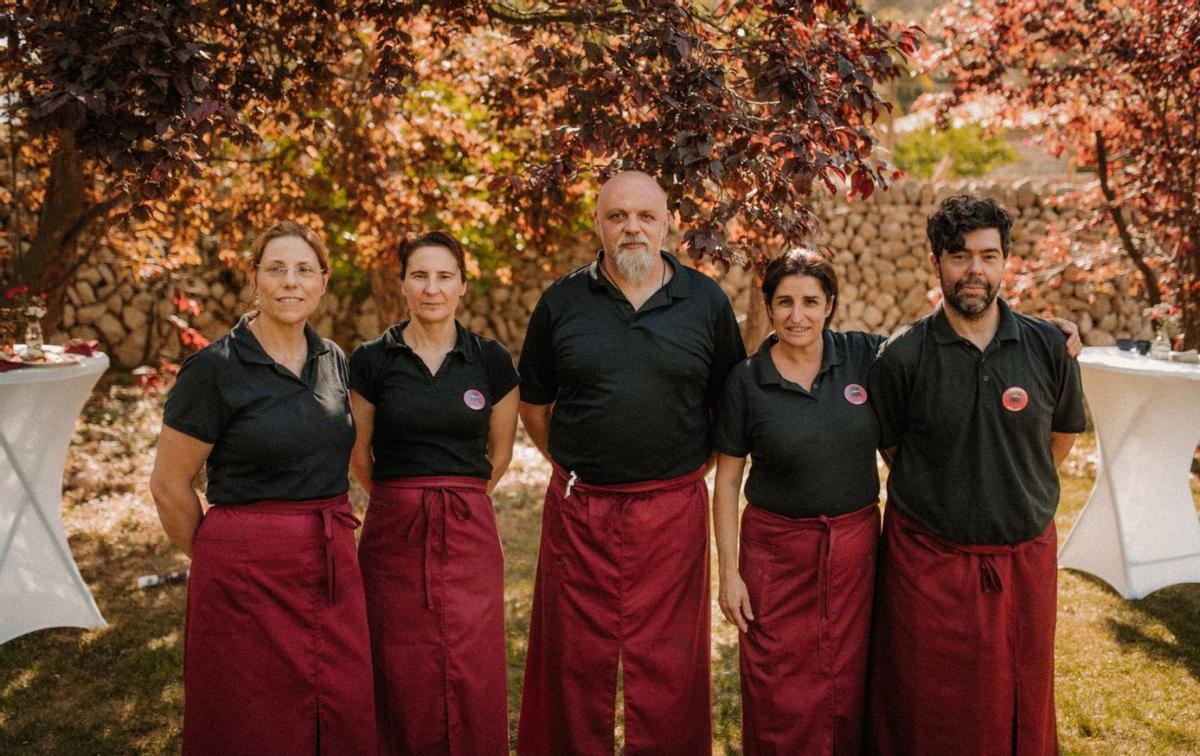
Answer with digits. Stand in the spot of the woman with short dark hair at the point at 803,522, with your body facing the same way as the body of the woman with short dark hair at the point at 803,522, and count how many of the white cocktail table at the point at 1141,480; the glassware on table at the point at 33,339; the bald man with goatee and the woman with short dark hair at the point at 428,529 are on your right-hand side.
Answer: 3

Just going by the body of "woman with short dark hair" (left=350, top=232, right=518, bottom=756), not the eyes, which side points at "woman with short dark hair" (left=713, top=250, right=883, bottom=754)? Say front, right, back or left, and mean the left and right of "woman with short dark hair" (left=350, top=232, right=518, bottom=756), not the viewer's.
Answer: left

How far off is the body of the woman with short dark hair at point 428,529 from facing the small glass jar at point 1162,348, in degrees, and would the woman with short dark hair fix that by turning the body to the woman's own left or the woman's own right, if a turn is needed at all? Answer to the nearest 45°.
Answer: approximately 90° to the woman's own left

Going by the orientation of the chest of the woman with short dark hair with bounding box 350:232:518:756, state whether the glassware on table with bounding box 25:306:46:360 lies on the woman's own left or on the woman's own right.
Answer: on the woman's own right

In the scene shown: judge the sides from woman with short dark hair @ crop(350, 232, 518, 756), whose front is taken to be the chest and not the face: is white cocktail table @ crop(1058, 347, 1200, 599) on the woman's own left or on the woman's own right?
on the woman's own left

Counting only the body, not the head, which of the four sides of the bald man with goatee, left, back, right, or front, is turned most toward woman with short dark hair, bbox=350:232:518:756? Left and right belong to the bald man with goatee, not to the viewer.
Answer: right

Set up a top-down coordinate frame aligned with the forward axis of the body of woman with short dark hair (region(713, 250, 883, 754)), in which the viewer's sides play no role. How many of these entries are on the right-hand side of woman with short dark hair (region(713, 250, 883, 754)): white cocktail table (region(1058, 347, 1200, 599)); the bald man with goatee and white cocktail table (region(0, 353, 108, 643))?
2

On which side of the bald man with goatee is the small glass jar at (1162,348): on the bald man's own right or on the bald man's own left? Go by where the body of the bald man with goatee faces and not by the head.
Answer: on the bald man's own left

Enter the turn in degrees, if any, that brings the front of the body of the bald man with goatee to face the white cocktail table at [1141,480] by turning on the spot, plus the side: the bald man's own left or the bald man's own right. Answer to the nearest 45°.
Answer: approximately 135° to the bald man's own left
